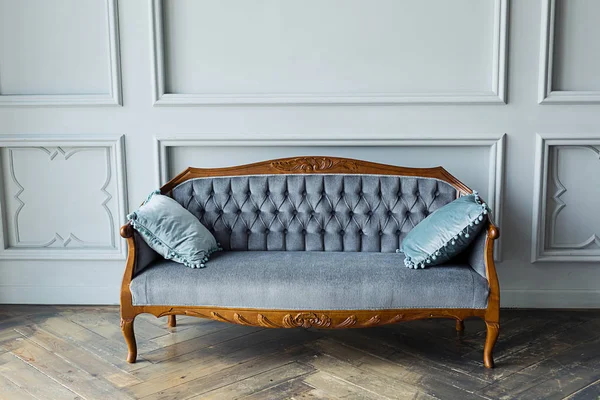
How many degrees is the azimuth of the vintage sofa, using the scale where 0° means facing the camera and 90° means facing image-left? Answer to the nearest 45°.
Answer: approximately 0°
